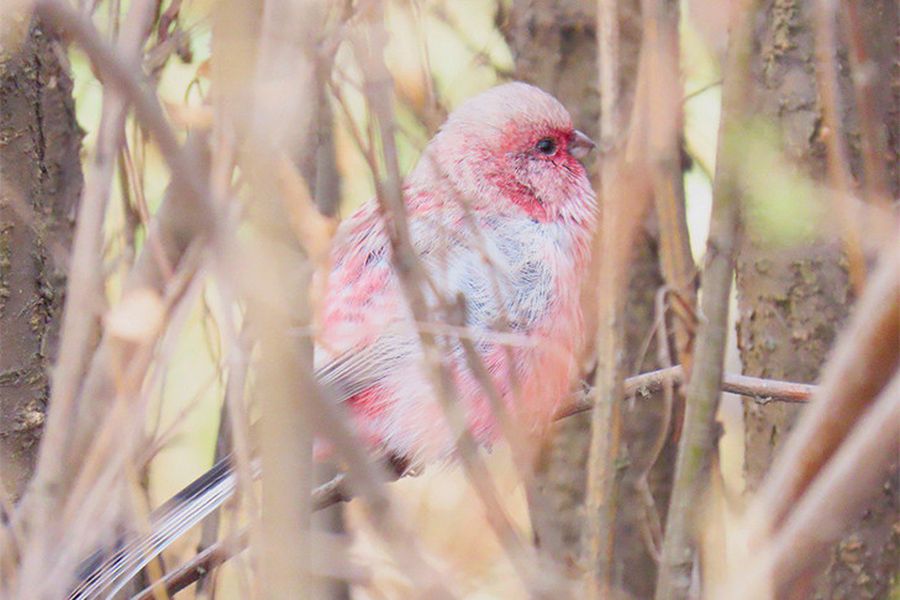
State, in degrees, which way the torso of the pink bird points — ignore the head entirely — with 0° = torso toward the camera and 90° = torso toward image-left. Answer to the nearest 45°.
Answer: approximately 270°
